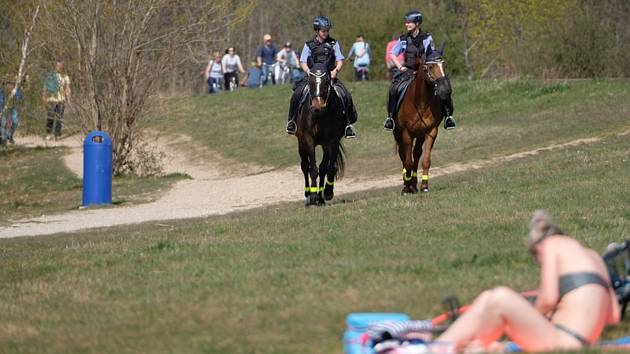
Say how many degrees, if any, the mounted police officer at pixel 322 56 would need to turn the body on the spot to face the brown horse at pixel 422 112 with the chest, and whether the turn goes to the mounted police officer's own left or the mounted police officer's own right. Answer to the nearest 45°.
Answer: approximately 90° to the mounted police officer's own left

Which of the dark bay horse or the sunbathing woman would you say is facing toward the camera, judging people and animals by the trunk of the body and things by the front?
the dark bay horse

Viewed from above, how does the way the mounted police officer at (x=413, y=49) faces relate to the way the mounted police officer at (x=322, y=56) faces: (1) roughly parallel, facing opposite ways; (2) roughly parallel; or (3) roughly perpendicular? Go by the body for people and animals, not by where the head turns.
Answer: roughly parallel

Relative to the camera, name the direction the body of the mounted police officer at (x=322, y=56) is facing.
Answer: toward the camera

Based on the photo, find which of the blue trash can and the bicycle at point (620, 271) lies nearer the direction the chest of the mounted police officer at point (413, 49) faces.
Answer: the bicycle

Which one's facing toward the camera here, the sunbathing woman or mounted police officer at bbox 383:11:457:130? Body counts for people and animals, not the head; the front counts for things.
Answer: the mounted police officer

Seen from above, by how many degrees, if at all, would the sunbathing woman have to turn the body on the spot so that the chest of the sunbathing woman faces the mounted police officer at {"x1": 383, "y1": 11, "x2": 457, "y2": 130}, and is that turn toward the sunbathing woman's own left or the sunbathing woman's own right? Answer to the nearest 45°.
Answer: approximately 45° to the sunbathing woman's own right

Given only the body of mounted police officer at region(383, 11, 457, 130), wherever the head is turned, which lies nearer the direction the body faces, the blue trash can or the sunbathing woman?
the sunbathing woman

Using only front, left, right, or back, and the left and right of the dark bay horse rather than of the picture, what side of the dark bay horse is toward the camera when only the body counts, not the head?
front

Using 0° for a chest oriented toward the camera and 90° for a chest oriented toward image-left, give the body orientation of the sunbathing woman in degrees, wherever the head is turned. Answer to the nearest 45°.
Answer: approximately 135°

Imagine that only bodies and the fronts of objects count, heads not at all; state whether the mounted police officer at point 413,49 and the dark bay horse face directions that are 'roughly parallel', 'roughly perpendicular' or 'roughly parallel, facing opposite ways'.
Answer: roughly parallel

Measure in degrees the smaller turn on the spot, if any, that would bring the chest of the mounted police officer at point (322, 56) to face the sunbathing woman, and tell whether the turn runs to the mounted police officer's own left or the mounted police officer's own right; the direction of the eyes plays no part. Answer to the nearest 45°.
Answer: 0° — they already face them

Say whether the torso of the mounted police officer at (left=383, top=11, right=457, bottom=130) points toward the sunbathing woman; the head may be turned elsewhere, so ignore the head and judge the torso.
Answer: yes

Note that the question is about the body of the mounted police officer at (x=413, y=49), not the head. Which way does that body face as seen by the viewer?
toward the camera
